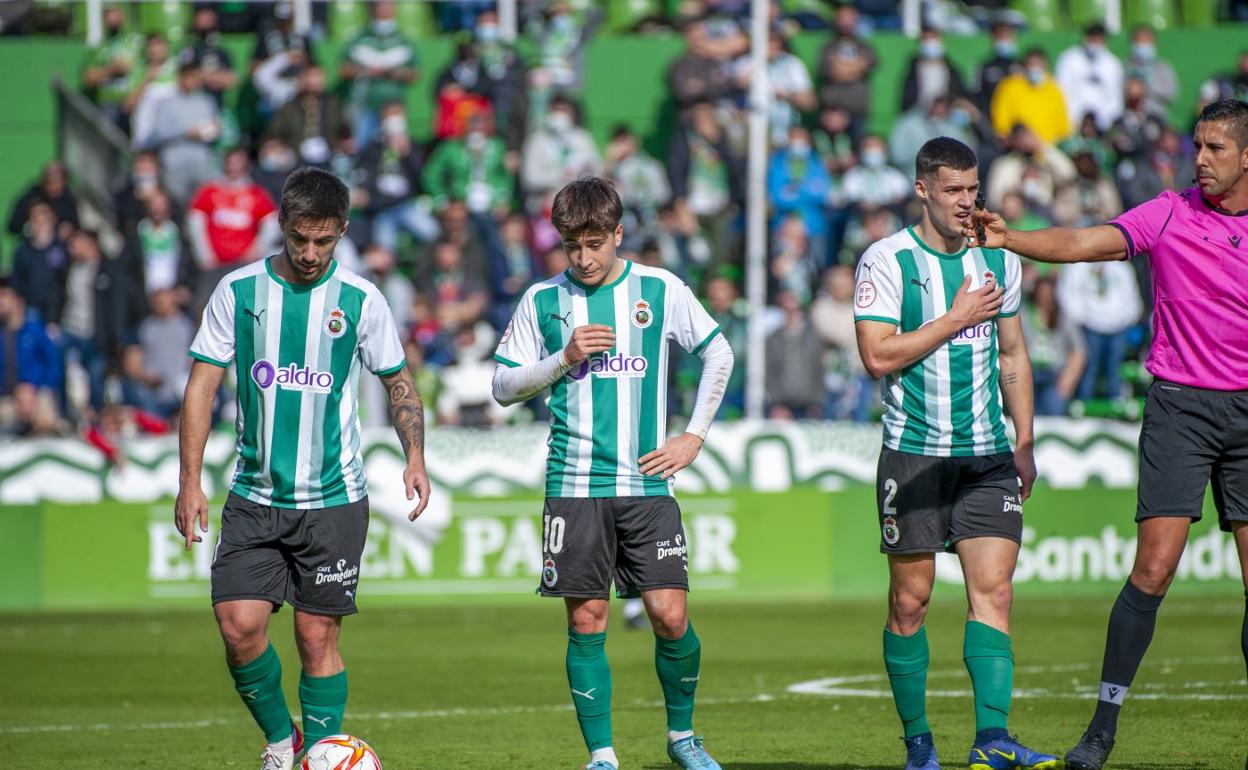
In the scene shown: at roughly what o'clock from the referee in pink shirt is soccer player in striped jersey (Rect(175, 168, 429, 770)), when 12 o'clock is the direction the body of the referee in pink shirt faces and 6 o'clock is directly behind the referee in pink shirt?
The soccer player in striped jersey is roughly at 1 o'clock from the referee in pink shirt.

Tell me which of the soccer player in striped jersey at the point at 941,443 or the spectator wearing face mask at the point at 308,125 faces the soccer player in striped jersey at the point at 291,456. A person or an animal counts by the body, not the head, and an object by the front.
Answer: the spectator wearing face mask

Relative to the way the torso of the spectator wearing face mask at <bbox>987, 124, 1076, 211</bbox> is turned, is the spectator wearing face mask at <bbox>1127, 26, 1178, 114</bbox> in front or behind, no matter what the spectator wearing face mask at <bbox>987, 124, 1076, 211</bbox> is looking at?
behind

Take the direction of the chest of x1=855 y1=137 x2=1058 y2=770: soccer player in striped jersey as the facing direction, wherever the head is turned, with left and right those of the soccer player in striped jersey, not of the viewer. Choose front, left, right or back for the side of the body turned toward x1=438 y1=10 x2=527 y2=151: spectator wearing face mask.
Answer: back

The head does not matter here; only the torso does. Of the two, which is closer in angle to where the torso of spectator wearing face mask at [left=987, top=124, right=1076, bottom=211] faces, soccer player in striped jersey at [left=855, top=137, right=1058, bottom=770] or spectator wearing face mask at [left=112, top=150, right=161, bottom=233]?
the soccer player in striped jersey
